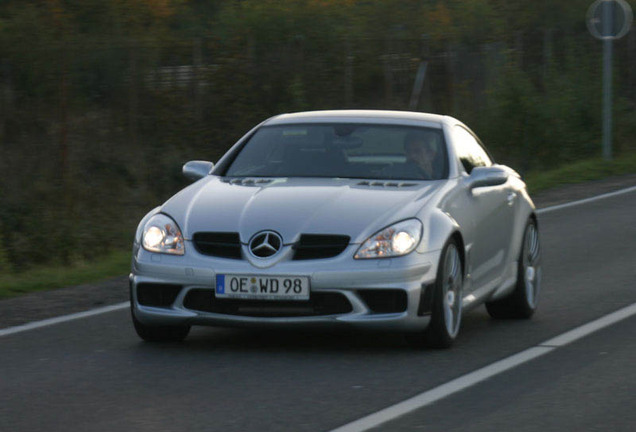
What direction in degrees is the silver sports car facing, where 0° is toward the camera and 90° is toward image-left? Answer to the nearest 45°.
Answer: approximately 45°

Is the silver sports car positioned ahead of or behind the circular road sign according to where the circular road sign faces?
behind

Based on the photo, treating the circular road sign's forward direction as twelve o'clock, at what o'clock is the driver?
The driver is roughly at 6 o'clock from the circular road sign.

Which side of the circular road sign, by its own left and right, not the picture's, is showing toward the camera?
back

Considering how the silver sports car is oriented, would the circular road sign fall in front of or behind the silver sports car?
behind

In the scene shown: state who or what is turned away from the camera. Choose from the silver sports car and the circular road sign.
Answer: the circular road sign

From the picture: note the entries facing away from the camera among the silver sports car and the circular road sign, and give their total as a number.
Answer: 1
